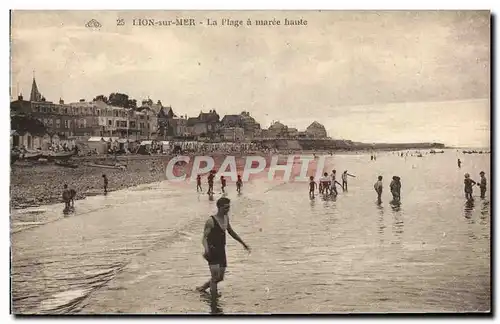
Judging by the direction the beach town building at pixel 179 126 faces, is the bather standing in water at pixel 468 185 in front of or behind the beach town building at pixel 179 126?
in front

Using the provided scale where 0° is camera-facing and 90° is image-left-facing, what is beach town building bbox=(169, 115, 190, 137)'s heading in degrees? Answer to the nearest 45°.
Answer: approximately 315°

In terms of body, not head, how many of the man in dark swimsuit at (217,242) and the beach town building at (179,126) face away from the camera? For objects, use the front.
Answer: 0

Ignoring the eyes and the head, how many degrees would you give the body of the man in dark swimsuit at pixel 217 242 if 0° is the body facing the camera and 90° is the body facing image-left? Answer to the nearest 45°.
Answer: approximately 315°
